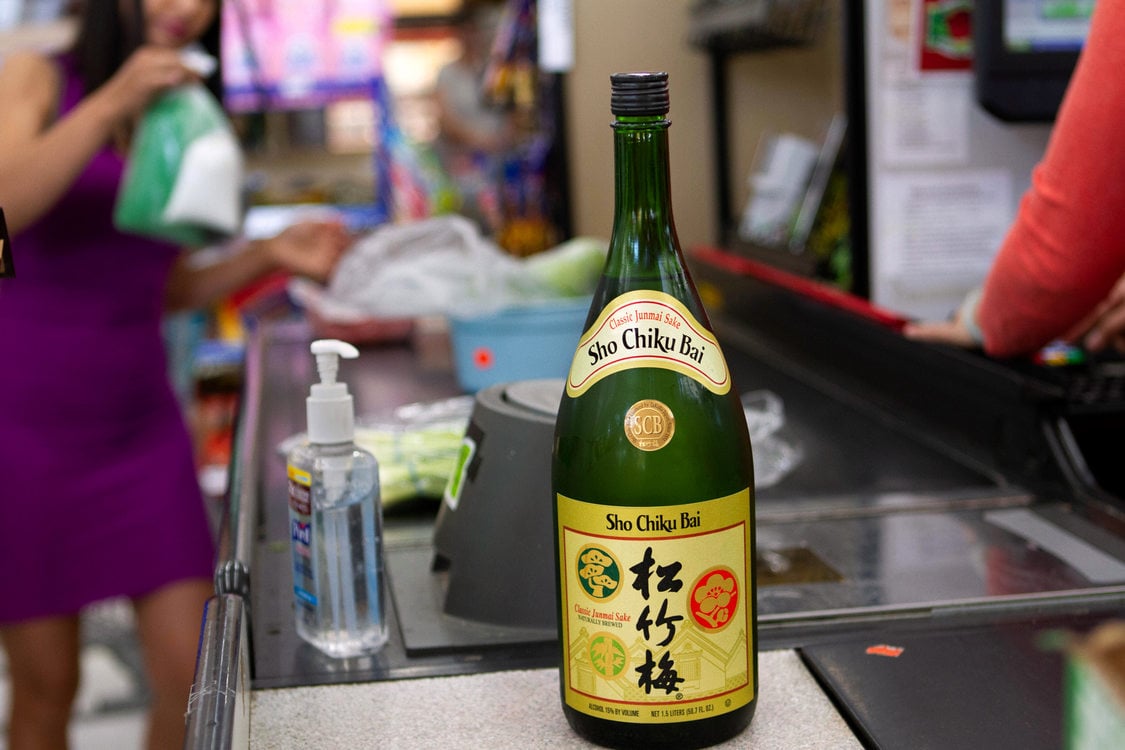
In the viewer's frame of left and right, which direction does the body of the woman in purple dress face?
facing the viewer and to the right of the viewer

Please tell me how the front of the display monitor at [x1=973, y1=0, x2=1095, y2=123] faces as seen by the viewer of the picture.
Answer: facing the viewer

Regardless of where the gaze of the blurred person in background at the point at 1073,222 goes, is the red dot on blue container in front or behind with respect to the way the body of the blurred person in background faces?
in front

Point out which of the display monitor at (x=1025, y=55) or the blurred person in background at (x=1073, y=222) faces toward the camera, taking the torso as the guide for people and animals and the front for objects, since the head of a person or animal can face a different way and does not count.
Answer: the display monitor

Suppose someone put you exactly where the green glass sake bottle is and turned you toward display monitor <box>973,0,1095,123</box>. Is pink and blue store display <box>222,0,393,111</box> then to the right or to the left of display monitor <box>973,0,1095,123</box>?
left

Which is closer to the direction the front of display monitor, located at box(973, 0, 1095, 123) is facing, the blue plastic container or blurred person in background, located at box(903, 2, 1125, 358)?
the blurred person in background

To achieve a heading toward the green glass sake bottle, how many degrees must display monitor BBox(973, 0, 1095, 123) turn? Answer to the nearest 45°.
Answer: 0° — it already faces it

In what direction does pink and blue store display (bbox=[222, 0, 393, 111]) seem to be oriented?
toward the camera

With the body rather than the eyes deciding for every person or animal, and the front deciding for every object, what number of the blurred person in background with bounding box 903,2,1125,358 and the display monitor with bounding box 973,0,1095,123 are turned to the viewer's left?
1

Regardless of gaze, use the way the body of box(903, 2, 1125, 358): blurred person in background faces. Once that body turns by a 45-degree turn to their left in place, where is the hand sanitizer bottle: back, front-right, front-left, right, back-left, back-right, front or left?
front

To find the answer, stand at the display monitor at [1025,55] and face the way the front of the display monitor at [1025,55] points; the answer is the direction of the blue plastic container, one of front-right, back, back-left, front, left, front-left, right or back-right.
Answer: front-right

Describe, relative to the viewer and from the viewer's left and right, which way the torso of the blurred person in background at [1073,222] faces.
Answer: facing to the left of the viewer

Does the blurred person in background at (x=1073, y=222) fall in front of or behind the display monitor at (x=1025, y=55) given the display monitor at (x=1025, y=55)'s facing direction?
in front

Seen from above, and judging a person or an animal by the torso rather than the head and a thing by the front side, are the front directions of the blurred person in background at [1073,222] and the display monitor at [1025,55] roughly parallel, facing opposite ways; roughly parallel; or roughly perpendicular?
roughly perpendicular

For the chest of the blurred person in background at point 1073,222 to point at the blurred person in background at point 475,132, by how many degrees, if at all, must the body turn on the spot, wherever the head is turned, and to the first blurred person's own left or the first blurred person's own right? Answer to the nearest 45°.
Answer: approximately 45° to the first blurred person's own right

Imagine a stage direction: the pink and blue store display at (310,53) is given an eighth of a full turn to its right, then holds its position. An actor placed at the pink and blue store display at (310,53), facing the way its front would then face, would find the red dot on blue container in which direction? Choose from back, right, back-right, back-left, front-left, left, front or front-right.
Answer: front-left
